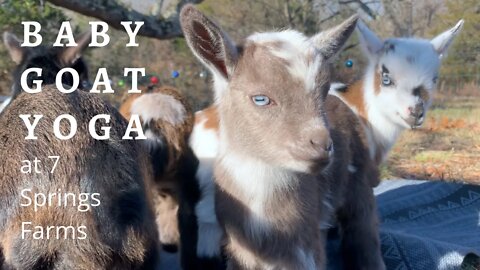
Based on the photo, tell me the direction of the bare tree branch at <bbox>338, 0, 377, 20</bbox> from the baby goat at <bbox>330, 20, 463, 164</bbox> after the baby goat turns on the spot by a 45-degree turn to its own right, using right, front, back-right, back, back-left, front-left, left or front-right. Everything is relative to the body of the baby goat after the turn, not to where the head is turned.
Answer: back

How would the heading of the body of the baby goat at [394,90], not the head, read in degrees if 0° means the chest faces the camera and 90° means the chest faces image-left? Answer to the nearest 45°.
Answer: approximately 315°

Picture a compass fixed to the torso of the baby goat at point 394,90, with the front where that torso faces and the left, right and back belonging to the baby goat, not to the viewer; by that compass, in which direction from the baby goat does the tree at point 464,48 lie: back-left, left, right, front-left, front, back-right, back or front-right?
back-left

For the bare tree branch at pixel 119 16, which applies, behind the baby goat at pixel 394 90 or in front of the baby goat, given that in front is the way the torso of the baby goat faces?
behind

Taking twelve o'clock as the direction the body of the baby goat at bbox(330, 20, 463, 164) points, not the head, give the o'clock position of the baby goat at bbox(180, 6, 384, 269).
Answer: the baby goat at bbox(180, 6, 384, 269) is roughly at 4 o'clock from the baby goat at bbox(330, 20, 463, 164).
